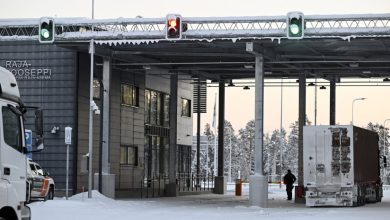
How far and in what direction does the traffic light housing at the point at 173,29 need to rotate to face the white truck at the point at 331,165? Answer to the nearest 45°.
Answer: approximately 135° to its left

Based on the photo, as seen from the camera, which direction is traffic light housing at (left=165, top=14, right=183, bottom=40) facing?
toward the camera
